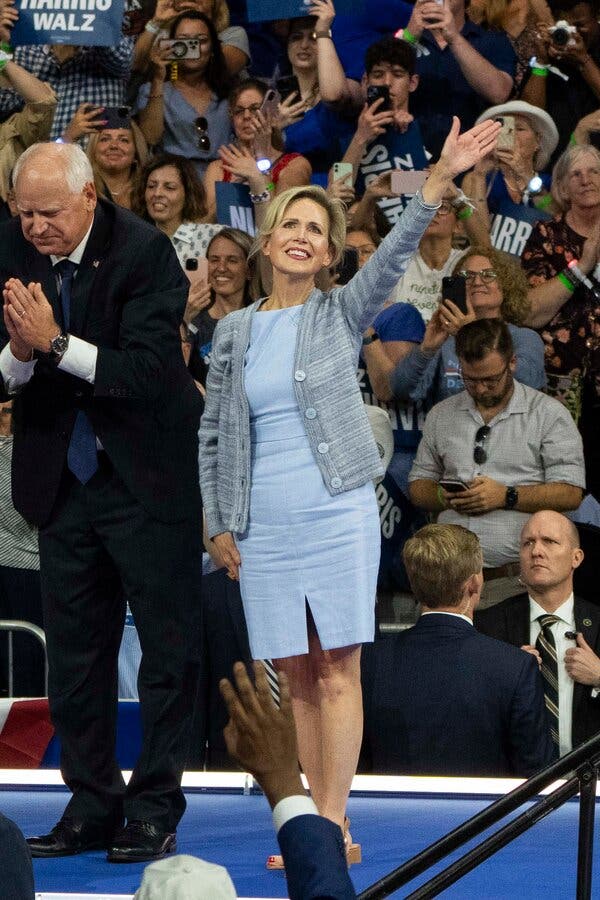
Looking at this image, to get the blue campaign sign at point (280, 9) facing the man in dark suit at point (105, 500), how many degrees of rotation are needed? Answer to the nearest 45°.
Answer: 0° — it already faces them

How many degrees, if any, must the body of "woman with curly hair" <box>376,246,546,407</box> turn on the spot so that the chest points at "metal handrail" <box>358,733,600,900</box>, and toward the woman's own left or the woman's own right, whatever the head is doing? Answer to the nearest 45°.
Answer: approximately 45° to the woman's own left

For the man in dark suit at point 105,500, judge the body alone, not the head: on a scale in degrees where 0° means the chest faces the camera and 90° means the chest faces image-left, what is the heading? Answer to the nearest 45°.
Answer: approximately 45°

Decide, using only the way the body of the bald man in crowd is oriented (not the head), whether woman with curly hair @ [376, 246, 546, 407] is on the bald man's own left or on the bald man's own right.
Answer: on the bald man's own right

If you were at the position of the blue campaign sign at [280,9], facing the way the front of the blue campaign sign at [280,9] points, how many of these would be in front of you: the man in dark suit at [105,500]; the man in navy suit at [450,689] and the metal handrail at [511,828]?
3

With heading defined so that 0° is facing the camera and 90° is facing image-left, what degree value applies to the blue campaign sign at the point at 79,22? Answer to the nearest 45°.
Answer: approximately 0°

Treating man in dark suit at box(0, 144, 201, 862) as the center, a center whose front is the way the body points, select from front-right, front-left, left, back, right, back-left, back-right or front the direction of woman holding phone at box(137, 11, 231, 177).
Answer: back-right

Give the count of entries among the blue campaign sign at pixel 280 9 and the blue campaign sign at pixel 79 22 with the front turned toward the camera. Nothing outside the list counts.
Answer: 2
